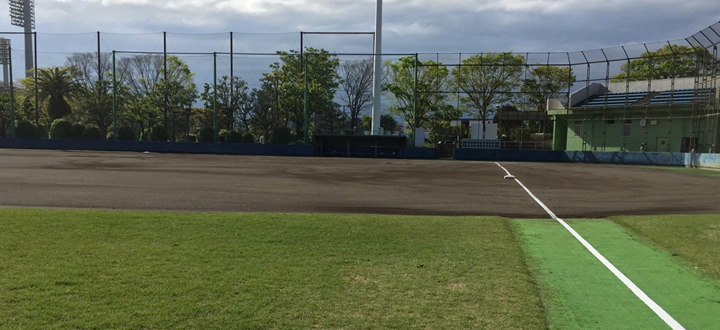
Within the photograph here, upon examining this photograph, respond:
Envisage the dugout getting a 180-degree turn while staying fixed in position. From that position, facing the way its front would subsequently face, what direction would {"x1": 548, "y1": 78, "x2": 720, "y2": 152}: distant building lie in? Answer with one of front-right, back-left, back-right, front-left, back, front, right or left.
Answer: right

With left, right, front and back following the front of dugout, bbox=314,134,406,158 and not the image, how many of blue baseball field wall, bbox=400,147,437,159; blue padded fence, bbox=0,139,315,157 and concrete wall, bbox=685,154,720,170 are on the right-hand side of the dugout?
1

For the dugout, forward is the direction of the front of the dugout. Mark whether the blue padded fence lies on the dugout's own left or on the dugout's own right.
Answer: on the dugout's own right

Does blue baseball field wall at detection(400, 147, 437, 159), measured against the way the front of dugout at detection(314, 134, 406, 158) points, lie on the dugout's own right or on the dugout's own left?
on the dugout's own left

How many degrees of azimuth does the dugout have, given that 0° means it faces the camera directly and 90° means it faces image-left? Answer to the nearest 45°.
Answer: approximately 0°

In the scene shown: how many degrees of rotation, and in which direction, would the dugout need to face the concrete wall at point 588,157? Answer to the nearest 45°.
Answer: approximately 90° to its left
